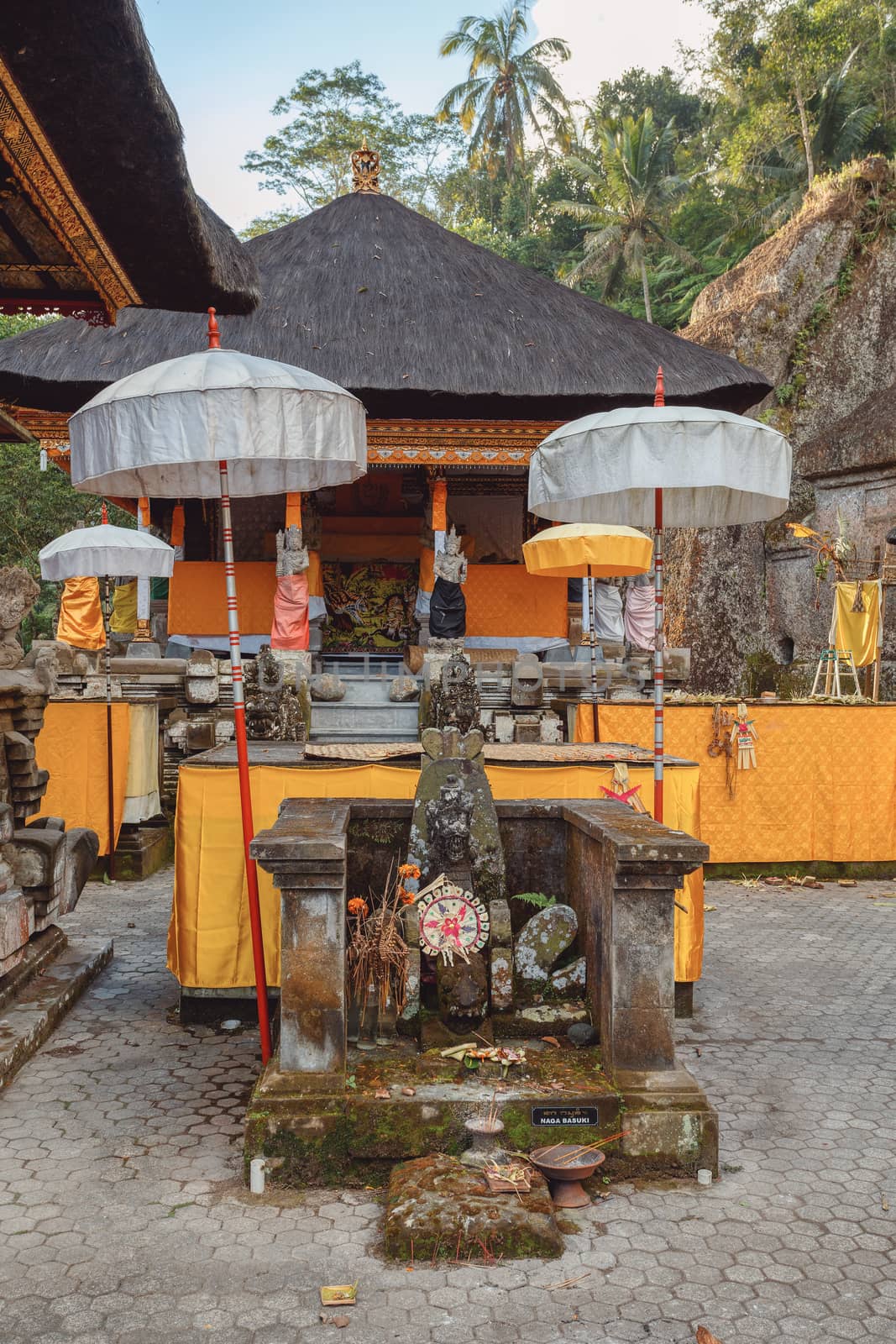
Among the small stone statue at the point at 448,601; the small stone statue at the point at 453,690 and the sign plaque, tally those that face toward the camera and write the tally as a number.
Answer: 3

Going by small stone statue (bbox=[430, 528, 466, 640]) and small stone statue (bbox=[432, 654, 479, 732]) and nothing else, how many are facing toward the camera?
2

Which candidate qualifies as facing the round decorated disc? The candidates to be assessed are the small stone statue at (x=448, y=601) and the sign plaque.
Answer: the small stone statue

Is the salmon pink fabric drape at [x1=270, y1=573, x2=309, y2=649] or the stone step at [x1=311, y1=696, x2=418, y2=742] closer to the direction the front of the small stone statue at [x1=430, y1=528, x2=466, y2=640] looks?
the stone step

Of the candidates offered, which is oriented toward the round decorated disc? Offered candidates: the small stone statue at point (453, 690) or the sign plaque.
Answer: the small stone statue

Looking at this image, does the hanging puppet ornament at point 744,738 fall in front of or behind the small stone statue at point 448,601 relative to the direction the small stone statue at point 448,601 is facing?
in front

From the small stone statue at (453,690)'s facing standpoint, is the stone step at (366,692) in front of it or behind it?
behind

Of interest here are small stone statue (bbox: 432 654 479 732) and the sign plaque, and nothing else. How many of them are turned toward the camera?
2

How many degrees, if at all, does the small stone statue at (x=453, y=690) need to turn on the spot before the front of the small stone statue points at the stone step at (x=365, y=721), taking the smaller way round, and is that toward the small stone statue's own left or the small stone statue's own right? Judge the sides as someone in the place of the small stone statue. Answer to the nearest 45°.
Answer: approximately 135° to the small stone statue's own right

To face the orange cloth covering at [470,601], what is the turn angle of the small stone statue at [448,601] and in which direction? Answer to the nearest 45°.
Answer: approximately 180°

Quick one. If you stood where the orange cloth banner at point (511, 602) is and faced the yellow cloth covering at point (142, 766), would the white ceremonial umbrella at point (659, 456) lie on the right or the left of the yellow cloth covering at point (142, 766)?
left

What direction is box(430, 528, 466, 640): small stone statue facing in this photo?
toward the camera

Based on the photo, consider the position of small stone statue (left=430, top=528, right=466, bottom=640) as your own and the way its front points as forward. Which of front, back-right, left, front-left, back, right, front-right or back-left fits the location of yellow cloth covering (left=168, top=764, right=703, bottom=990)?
front

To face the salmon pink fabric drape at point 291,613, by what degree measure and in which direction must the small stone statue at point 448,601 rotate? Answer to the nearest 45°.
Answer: approximately 90° to its right

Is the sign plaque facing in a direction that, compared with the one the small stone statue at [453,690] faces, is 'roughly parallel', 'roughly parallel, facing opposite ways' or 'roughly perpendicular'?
roughly parallel
